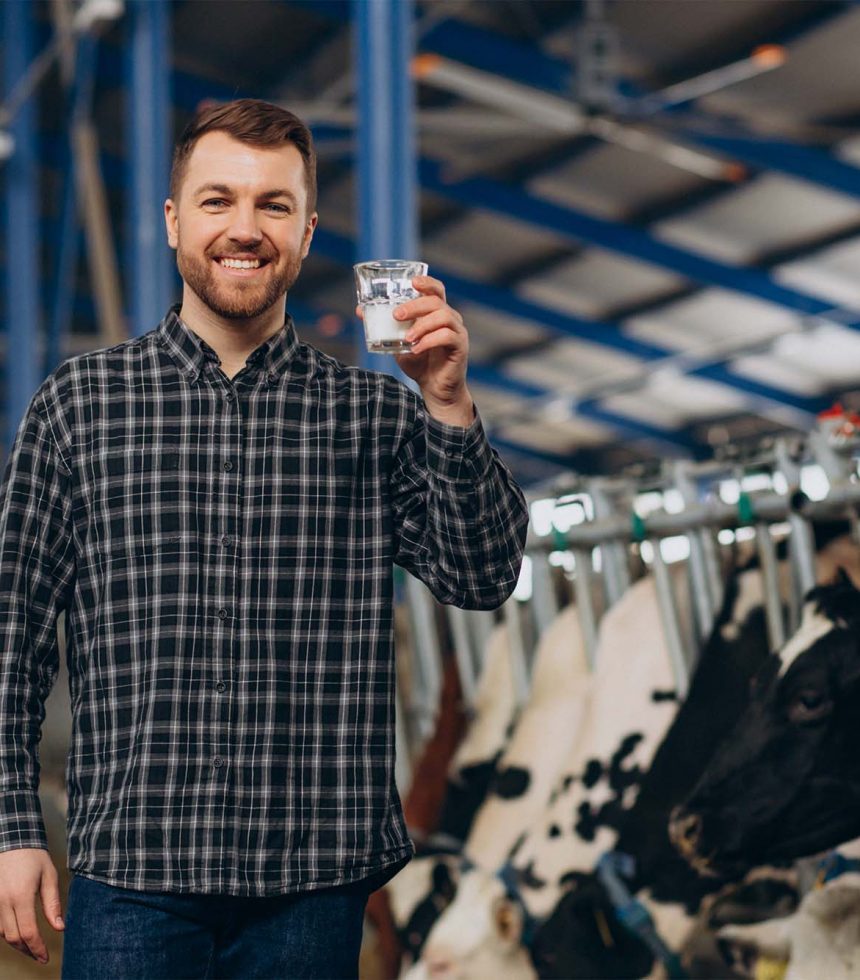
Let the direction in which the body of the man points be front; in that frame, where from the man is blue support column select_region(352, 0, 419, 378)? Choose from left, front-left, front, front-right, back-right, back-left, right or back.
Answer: back

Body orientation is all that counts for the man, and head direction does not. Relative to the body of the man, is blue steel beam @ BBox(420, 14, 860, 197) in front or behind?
behind

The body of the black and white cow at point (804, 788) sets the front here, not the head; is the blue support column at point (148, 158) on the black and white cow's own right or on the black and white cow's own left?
on the black and white cow's own right

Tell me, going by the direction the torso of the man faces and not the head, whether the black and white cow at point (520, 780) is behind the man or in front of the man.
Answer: behind

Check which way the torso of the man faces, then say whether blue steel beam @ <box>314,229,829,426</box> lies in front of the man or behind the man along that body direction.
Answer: behind

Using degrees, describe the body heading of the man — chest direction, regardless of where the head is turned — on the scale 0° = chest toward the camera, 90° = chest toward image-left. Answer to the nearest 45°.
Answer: approximately 0°

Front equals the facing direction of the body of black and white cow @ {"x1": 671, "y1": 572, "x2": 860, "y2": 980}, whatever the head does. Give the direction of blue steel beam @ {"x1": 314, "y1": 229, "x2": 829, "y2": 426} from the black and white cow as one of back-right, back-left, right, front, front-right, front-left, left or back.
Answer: right

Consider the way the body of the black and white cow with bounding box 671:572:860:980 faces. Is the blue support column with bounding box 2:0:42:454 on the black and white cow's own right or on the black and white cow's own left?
on the black and white cow's own right

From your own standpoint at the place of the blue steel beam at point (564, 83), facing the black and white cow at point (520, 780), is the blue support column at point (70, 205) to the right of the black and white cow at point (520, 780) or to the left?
right

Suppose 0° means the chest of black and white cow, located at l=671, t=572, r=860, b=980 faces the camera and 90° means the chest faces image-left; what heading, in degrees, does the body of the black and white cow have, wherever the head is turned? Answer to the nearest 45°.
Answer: approximately 90°

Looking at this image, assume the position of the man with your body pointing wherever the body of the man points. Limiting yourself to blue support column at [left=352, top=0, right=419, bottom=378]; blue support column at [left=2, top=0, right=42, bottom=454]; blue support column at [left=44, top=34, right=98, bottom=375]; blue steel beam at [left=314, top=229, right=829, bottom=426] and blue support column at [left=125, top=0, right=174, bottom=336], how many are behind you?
5
